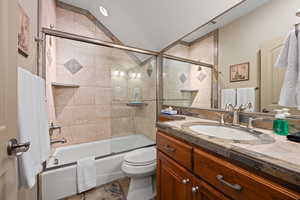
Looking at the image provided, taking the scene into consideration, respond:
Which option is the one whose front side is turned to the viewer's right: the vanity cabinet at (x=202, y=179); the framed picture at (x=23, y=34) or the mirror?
the framed picture

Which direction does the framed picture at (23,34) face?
to the viewer's right

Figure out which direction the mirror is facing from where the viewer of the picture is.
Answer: facing the viewer and to the left of the viewer

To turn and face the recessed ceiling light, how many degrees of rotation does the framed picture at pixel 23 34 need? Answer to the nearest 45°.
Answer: approximately 45° to its left

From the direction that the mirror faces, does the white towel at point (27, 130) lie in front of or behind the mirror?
in front

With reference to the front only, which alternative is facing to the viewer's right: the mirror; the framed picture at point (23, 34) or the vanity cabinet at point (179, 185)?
the framed picture

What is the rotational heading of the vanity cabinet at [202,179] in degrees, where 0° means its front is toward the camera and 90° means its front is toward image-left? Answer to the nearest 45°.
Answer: approximately 45°

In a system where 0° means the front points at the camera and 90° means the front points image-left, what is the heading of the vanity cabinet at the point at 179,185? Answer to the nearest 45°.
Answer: approximately 45°

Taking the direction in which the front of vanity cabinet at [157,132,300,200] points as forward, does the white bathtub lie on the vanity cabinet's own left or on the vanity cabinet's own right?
on the vanity cabinet's own right

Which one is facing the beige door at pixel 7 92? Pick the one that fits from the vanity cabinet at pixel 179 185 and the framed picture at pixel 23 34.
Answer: the vanity cabinet

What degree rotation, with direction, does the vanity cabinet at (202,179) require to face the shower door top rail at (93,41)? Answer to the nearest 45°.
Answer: approximately 45° to its right

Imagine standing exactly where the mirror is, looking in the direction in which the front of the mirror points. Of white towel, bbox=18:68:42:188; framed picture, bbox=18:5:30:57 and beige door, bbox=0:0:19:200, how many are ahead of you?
3

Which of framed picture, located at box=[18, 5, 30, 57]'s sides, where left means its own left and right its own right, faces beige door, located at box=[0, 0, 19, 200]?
right

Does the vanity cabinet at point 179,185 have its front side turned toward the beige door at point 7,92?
yes

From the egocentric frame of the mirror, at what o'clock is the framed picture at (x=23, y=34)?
The framed picture is roughly at 12 o'clock from the mirror.

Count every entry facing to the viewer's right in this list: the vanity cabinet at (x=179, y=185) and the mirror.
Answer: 0

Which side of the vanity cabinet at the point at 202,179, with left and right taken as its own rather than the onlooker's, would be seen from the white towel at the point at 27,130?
front

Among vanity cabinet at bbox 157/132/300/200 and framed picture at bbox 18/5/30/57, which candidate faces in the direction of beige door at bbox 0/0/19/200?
the vanity cabinet
